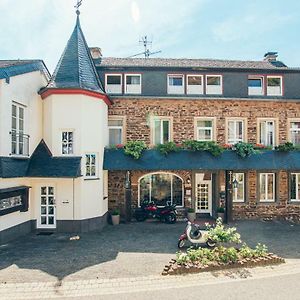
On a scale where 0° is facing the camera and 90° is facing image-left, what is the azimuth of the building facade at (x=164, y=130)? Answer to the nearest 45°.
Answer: approximately 0°

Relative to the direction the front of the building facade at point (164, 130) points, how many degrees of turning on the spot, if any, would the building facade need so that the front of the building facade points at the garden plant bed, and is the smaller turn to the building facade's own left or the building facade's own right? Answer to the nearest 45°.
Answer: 0° — it already faces it

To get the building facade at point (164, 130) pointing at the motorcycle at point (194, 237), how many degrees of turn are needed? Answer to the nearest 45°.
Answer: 0° — it already faces it
